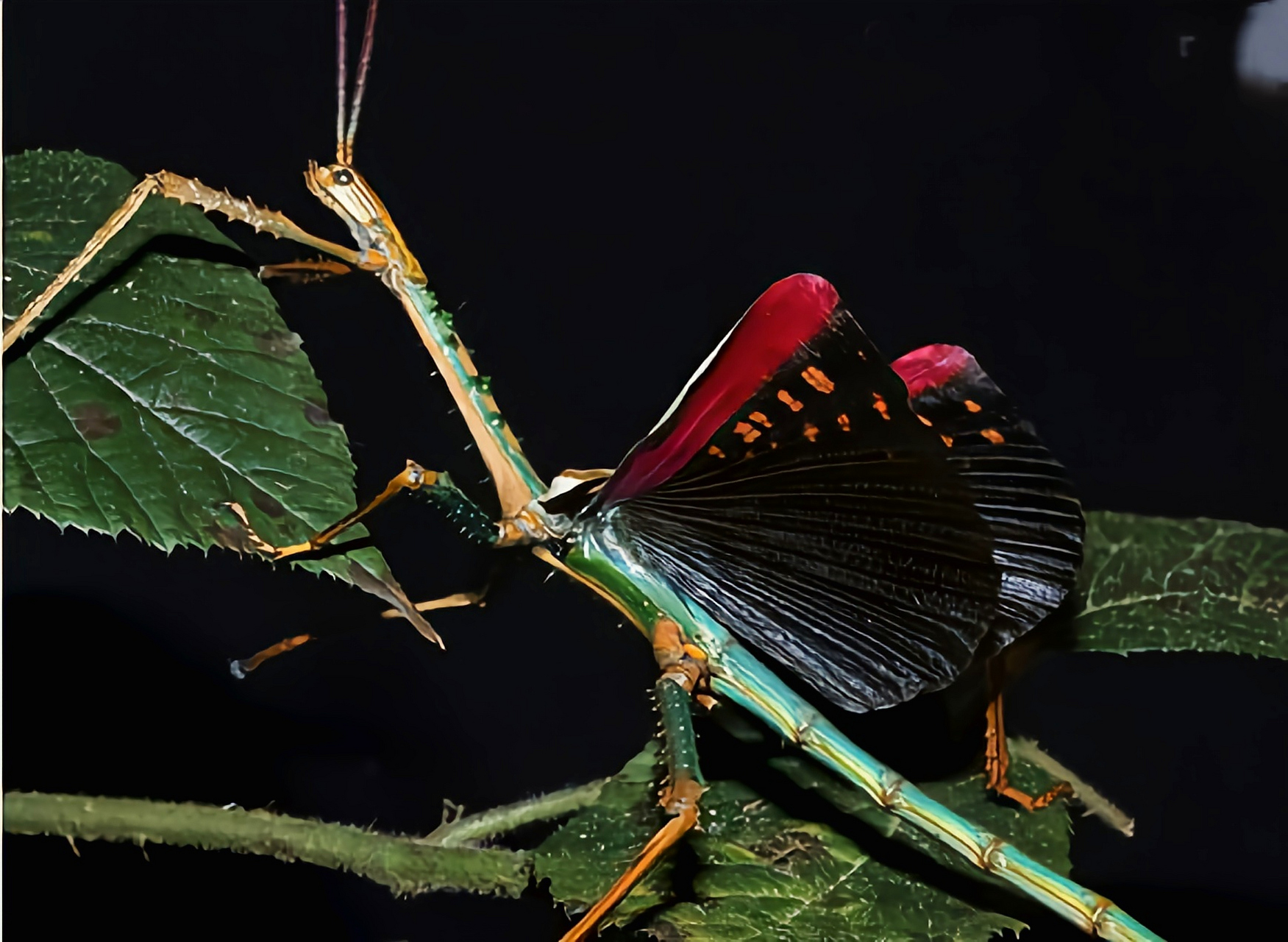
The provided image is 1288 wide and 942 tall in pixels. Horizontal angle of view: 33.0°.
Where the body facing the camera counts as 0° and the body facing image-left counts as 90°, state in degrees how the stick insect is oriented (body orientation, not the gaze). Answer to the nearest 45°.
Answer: approximately 90°
